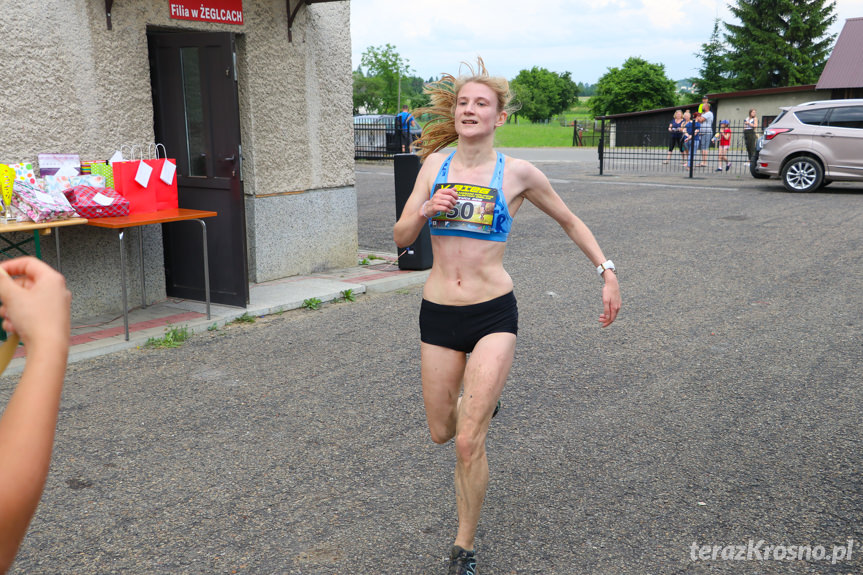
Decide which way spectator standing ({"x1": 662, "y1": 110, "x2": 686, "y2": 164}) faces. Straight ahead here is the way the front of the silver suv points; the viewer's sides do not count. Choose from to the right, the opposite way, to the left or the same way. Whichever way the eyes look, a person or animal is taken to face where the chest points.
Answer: to the right

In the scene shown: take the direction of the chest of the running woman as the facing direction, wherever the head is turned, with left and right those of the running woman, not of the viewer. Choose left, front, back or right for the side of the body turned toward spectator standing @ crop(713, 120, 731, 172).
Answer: back

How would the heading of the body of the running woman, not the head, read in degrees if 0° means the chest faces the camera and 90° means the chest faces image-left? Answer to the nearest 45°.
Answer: approximately 0°

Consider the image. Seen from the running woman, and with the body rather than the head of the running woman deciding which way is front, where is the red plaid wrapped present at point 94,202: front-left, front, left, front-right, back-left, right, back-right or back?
back-right

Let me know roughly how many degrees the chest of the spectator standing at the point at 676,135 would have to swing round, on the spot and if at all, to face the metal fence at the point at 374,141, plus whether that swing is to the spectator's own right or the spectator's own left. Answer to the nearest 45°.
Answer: approximately 90° to the spectator's own right

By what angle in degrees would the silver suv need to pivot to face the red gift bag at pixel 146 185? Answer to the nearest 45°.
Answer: approximately 135° to its right

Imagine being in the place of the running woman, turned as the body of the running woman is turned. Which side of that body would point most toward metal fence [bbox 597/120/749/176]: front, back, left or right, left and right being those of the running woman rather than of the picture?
back

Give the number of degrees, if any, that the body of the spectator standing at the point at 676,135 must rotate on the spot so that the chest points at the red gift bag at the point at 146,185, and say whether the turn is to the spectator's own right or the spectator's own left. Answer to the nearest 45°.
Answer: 0° — they already face it

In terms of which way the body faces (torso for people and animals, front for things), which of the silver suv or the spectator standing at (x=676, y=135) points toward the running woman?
the spectator standing

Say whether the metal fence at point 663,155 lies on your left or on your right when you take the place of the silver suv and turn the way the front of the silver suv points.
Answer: on your left

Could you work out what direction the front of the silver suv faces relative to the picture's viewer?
facing to the right of the viewer

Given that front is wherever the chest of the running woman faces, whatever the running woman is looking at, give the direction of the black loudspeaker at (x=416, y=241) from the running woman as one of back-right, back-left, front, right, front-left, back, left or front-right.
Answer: back
